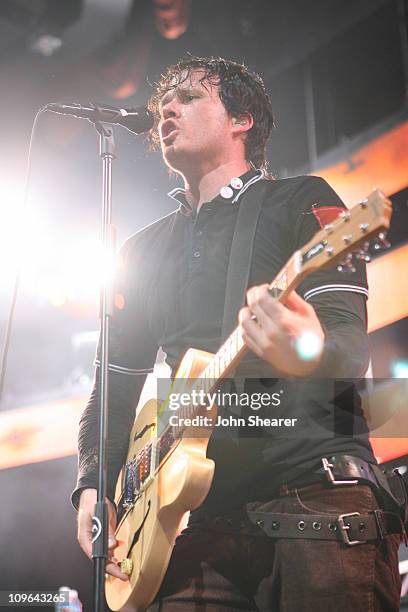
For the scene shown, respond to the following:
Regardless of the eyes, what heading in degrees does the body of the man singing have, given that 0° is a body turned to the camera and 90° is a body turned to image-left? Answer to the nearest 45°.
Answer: approximately 45°

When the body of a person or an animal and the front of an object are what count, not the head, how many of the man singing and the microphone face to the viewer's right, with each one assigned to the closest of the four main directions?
1

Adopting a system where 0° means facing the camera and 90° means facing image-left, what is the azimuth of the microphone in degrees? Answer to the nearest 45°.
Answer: approximately 270°

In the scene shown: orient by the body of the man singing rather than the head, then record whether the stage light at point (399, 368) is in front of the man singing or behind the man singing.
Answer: behind
